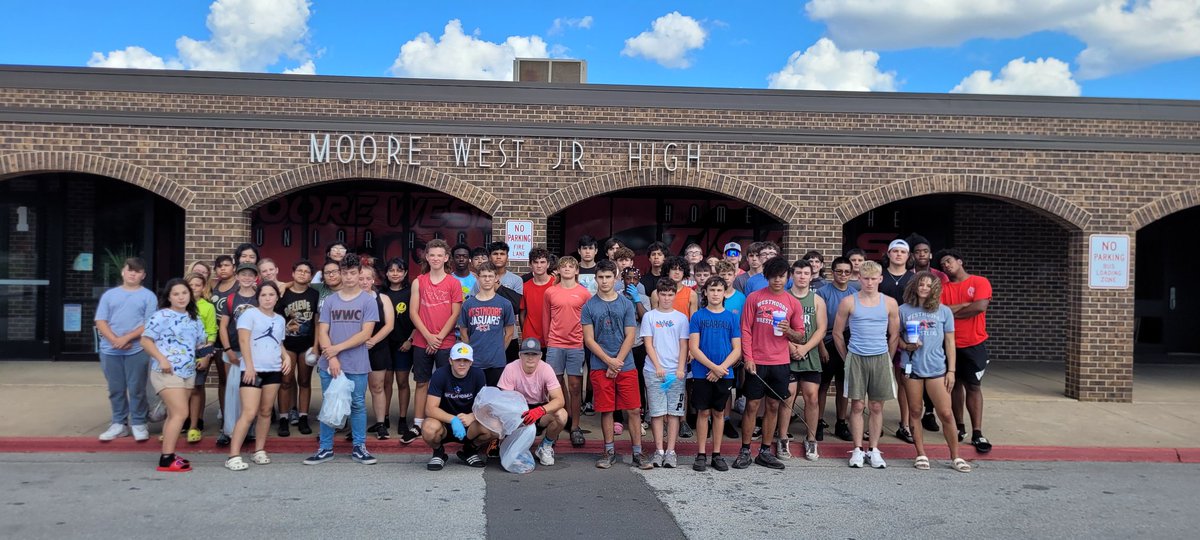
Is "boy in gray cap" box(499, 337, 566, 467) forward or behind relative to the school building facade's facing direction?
forward

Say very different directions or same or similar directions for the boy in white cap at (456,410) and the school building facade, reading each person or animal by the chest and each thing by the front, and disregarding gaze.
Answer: same or similar directions

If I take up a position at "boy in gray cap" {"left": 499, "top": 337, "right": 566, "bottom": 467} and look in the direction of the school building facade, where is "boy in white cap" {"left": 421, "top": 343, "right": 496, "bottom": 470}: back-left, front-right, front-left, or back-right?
back-left

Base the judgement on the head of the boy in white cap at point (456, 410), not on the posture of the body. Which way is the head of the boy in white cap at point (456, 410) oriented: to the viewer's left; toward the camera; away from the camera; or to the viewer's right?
toward the camera

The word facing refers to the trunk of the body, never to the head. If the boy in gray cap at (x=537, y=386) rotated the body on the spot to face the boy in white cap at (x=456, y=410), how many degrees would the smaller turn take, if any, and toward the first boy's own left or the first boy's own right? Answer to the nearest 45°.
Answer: approximately 90° to the first boy's own right

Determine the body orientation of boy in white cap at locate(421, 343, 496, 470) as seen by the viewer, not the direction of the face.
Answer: toward the camera

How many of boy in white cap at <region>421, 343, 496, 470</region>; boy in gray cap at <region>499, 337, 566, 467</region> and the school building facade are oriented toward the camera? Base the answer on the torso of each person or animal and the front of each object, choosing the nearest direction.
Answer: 3

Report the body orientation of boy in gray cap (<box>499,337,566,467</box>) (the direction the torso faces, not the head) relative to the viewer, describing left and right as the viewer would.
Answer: facing the viewer

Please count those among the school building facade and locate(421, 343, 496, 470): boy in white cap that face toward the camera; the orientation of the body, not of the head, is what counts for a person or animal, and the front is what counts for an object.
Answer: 2

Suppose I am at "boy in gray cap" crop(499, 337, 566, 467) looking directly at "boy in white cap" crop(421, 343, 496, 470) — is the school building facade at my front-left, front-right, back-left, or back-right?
back-right

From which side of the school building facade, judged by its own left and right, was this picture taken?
front

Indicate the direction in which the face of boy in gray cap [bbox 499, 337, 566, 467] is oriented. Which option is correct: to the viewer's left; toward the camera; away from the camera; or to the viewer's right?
toward the camera

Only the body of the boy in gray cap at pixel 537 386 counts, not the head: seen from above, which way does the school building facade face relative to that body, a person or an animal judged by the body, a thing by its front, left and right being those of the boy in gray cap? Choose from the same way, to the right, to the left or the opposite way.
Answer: the same way

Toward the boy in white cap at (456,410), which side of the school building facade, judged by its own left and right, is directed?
front

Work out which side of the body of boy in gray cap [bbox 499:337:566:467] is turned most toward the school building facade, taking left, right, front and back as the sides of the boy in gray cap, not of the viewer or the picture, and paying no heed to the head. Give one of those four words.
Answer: back

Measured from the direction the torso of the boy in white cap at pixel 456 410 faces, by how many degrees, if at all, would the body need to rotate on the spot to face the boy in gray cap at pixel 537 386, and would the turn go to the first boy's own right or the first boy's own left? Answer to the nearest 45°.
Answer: approximately 90° to the first boy's own left
